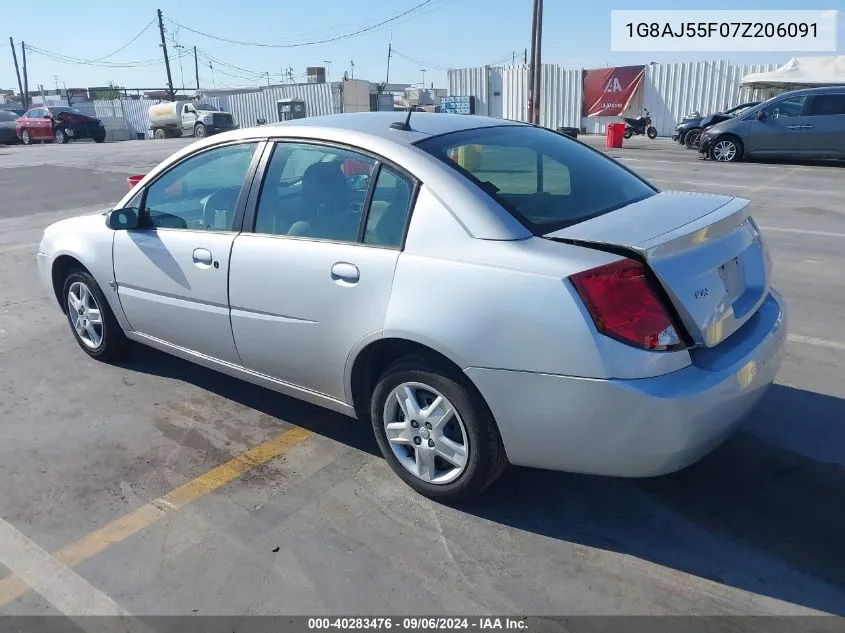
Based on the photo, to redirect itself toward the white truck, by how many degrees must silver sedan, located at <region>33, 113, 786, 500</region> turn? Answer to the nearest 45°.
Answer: approximately 45° to its right

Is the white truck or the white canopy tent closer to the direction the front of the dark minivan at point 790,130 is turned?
the white truck

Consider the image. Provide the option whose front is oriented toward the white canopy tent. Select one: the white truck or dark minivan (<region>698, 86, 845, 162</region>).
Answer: the white truck

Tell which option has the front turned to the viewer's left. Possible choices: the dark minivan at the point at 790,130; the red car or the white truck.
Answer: the dark minivan

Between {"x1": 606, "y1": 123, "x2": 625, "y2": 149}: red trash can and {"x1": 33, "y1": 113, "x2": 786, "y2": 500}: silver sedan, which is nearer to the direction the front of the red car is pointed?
the red trash can

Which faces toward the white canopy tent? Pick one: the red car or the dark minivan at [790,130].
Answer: the red car

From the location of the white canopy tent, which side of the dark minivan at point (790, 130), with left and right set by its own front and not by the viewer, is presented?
right

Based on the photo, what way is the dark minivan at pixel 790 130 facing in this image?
to the viewer's left

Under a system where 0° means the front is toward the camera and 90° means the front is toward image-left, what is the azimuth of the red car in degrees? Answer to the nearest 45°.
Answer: approximately 315°

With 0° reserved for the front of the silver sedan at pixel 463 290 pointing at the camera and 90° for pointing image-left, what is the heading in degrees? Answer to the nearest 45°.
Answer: approximately 135°
